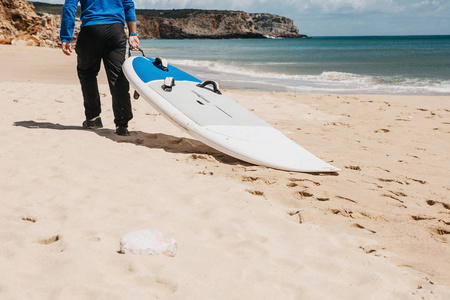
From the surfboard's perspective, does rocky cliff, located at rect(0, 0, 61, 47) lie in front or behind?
behind

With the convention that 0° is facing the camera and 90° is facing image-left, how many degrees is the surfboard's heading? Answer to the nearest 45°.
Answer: approximately 315°

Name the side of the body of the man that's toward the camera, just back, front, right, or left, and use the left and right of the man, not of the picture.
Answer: back

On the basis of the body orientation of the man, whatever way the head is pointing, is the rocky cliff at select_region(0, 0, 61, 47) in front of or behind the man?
in front
